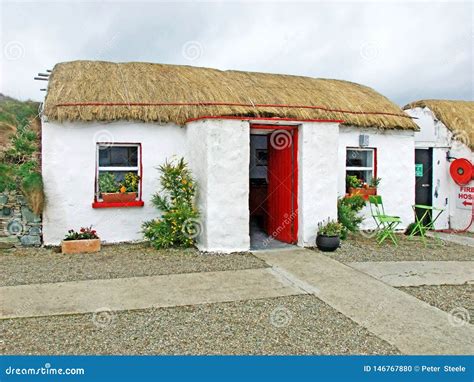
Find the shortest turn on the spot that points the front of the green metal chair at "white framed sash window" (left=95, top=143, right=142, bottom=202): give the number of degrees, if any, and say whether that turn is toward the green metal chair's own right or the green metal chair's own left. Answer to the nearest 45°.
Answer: approximately 135° to the green metal chair's own right

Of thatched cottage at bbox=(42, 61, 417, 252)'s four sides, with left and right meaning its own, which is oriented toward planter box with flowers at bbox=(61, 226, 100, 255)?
right

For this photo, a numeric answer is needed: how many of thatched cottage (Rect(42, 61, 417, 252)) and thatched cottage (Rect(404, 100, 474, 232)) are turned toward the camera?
2

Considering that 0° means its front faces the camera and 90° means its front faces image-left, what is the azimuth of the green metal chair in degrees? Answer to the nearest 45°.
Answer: approximately 315°
